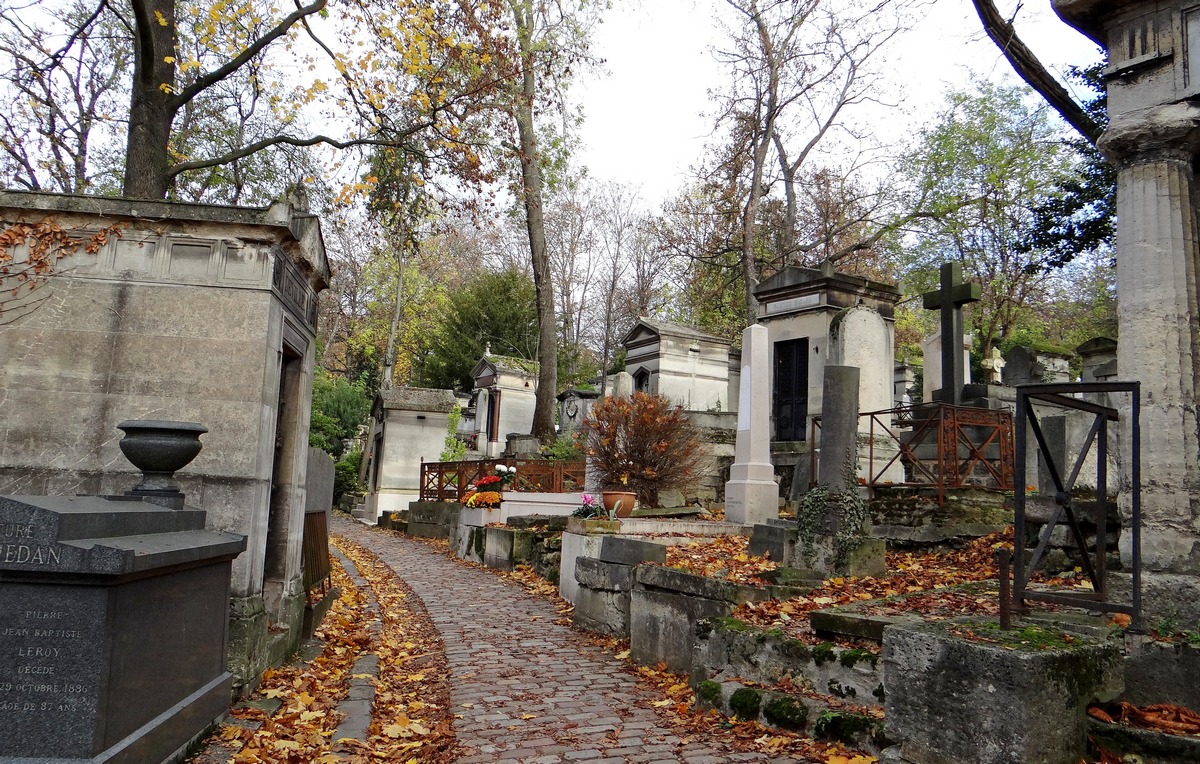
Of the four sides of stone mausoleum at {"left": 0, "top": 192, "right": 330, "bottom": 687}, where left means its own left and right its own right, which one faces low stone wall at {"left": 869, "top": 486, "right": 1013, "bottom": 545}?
front

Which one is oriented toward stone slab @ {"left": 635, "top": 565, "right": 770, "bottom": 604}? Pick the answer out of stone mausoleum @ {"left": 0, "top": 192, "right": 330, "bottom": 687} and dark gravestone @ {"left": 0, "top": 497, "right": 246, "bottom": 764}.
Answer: the stone mausoleum

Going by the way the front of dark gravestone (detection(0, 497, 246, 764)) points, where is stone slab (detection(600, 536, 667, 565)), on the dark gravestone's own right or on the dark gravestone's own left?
on the dark gravestone's own left

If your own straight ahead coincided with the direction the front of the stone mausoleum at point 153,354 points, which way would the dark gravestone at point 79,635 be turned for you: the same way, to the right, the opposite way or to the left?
to the right

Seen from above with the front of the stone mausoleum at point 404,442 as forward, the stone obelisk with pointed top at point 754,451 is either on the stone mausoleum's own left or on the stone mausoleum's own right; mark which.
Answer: on the stone mausoleum's own left

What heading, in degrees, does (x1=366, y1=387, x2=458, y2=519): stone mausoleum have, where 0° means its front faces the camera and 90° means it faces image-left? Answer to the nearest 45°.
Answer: approximately 90°

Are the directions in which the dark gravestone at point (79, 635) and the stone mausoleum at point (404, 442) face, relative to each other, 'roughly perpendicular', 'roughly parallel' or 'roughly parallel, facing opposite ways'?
roughly perpendicular

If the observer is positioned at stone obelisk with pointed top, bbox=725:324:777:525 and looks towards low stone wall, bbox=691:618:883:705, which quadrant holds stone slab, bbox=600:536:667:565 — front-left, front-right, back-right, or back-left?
front-right

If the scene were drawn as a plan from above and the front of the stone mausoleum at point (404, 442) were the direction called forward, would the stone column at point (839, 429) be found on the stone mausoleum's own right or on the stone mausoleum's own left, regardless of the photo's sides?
on the stone mausoleum's own left

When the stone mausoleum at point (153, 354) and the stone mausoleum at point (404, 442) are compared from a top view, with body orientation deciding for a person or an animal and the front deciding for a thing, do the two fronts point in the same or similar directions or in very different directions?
very different directions

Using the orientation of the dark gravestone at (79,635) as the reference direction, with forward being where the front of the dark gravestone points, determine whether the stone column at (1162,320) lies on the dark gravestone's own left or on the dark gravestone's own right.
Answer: on the dark gravestone's own left

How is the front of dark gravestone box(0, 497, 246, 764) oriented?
toward the camera

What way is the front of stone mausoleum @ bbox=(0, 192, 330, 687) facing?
to the viewer's right
